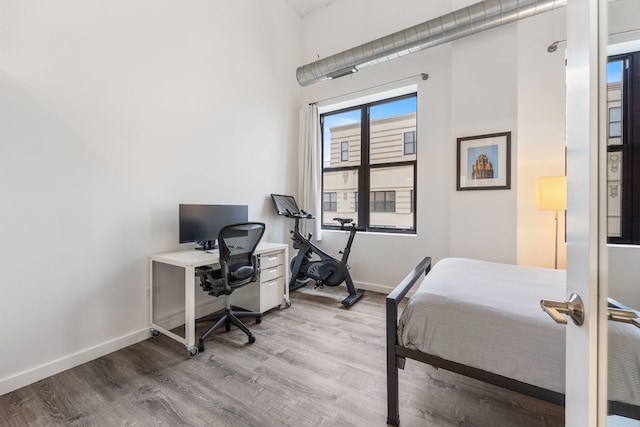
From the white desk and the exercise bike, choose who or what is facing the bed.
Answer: the white desk

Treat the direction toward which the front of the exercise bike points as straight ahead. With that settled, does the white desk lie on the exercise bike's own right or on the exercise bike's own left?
on the exercise bike's own left

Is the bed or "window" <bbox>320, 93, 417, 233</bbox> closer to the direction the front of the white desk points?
the bed

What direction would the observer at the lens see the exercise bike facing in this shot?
facing away from the viewer and to the left of the viewer

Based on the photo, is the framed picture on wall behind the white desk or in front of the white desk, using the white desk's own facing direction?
in front

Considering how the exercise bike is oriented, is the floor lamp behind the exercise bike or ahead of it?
behind
